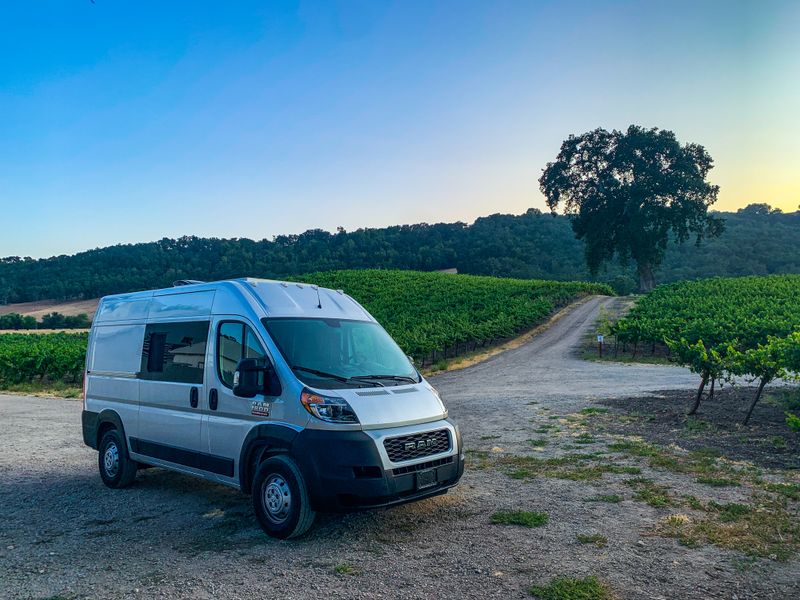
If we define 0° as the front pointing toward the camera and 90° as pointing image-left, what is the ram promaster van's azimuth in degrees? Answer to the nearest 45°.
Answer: approximately 315°

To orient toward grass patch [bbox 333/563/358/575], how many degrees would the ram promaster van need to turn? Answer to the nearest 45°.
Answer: approximately 45° to its right
